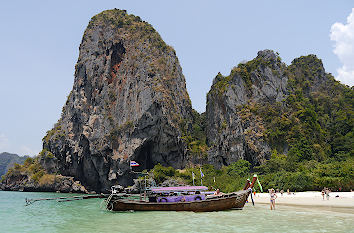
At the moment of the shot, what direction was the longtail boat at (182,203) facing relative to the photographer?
facing to the right of the viewer
